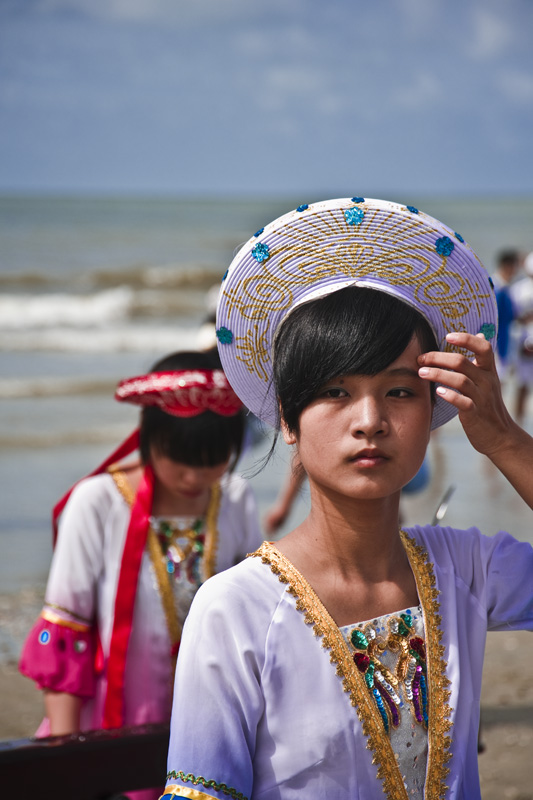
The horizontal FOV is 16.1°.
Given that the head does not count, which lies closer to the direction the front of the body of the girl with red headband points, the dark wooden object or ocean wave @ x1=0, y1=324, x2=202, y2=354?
the dark wooden object

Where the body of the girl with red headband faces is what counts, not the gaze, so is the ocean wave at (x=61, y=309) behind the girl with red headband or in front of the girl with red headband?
behind

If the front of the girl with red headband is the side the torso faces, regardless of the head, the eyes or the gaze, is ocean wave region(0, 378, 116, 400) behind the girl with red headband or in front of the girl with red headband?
behind

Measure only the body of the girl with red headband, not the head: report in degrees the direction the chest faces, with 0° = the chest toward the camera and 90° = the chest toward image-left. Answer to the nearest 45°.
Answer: approximately 315°

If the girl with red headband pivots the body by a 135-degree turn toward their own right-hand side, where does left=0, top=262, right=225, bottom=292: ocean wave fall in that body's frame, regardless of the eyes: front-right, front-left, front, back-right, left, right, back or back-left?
right

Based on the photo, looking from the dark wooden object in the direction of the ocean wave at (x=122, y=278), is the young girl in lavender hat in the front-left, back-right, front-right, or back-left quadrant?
back-right

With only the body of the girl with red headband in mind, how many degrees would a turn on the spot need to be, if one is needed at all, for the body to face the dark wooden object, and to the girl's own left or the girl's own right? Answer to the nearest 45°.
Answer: approximately 45° to the girl's own right
